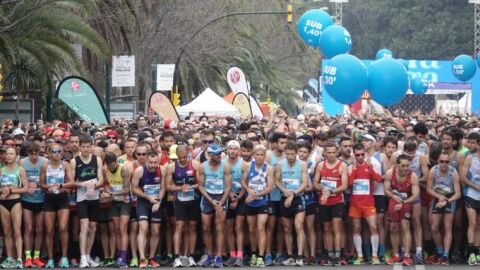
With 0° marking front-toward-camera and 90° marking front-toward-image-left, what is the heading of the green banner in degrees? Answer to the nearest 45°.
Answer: approximately 0°

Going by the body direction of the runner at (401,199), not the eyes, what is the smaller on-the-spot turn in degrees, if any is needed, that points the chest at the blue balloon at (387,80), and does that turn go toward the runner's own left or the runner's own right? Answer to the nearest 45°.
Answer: approximately 180°

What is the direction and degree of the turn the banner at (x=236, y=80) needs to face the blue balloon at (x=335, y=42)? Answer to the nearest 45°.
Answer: approximately 45° to its left

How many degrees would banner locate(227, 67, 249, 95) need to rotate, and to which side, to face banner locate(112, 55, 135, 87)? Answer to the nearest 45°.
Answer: approximately 90° to its right

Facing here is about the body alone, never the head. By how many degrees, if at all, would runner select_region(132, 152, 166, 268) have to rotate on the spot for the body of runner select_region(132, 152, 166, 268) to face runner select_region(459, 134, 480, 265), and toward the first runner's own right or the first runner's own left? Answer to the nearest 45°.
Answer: approximately 90° to the first runner's own left

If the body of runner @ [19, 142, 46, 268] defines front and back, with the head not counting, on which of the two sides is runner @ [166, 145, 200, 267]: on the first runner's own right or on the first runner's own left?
on the first runner's own left

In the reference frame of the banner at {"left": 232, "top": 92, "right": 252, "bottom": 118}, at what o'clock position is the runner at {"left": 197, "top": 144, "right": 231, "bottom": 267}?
The runner is roughly at 12 o'clock from the banner.
